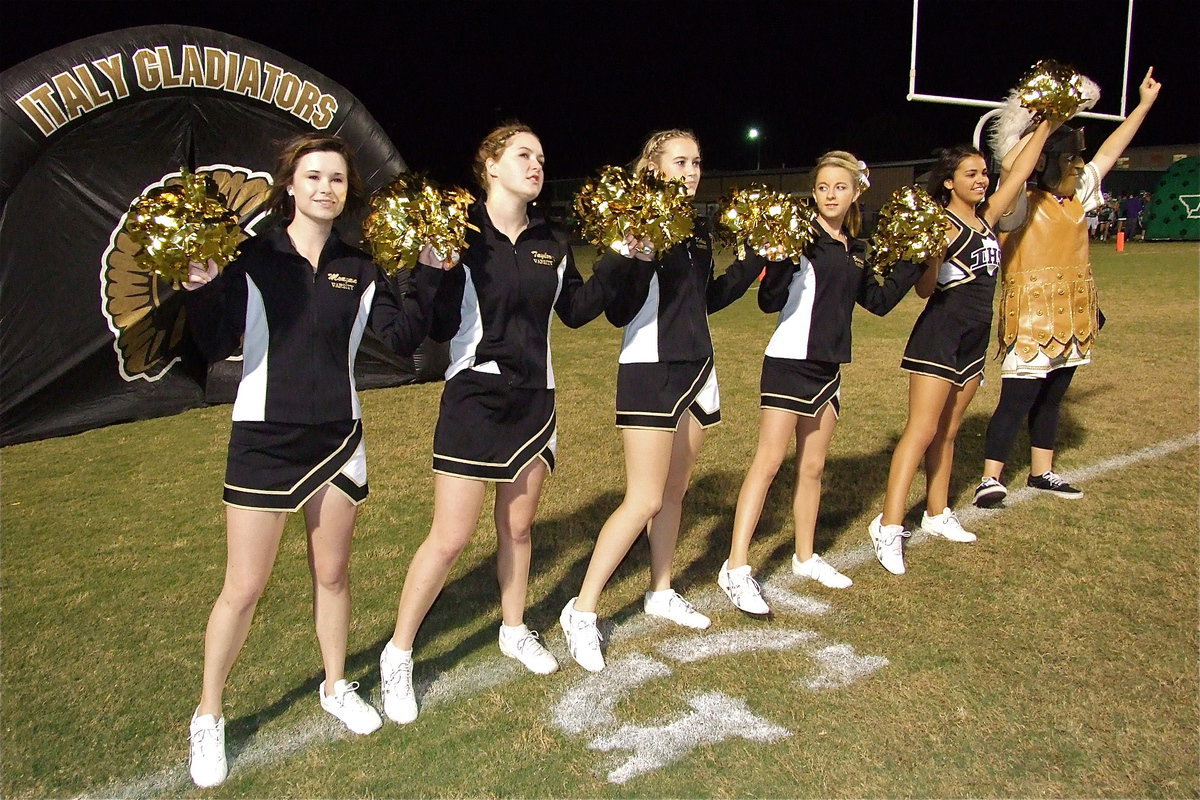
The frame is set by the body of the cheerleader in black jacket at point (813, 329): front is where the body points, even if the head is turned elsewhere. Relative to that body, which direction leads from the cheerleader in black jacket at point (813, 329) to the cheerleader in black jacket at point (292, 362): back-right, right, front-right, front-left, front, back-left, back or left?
right

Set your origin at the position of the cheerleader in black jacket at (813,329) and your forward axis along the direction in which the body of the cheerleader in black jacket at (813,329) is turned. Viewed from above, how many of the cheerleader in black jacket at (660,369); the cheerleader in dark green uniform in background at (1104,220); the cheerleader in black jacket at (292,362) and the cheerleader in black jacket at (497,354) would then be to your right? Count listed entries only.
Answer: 3

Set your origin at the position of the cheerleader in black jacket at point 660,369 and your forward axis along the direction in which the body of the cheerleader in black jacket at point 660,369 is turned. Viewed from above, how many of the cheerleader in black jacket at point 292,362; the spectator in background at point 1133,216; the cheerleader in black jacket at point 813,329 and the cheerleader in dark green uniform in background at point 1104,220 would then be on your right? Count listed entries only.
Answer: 1

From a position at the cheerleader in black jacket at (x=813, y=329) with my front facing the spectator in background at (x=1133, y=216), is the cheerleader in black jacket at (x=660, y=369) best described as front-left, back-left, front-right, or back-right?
back-left

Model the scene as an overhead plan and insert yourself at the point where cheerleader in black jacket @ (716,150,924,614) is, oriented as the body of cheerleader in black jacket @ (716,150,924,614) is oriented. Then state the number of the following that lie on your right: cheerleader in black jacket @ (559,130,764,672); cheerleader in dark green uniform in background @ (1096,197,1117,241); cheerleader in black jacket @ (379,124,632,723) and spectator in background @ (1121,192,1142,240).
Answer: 2

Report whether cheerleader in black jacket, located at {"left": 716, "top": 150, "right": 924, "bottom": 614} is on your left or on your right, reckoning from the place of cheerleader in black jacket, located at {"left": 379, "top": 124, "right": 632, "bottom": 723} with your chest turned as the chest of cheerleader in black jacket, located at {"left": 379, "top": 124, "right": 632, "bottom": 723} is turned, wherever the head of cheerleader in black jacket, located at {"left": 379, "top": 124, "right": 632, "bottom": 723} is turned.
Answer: on your left

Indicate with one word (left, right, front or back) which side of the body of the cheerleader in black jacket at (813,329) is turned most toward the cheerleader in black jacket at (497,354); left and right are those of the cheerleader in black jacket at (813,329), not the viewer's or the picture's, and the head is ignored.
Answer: right

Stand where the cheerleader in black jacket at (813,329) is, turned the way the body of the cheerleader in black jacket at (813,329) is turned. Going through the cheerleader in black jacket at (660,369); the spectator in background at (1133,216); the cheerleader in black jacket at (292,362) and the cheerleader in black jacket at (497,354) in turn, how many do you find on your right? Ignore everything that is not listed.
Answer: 3
